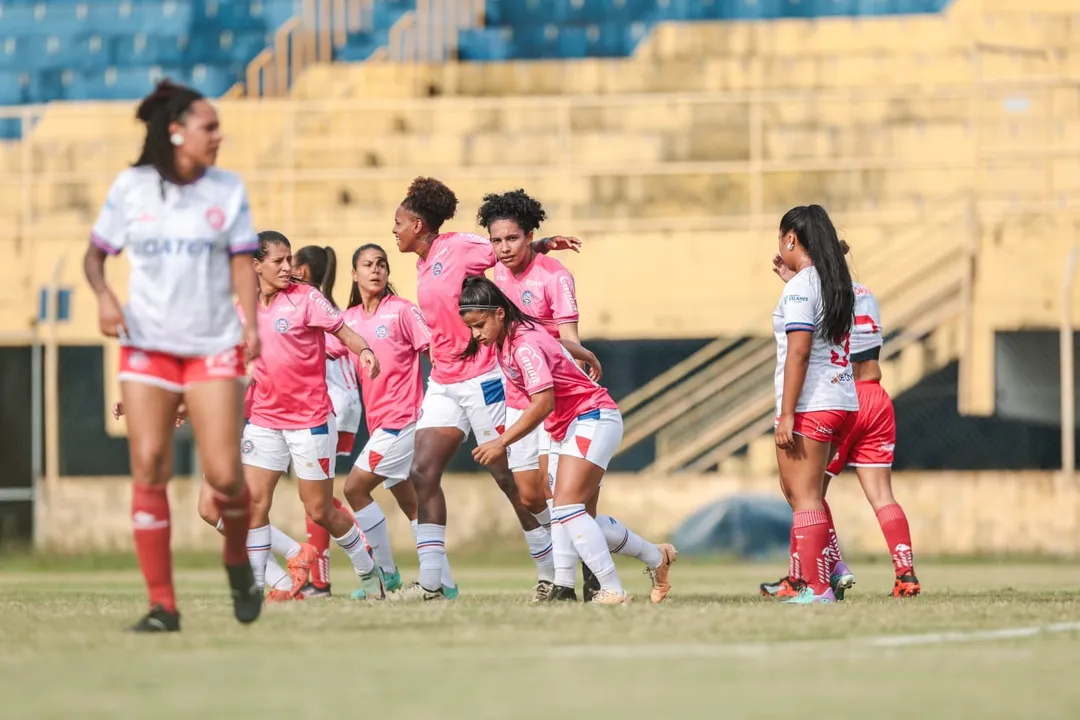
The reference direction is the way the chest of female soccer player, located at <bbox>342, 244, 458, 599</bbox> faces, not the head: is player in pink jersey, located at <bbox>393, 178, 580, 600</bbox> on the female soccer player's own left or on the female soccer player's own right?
on the female soccer player's own left

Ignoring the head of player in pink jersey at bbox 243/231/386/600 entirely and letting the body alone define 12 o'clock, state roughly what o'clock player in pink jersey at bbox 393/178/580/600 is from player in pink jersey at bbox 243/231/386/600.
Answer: player in pink jersey at bbox 393/178/580/600 is roughly at 8 o'clock from player in pink jersey at bbox 243/231/386/600.

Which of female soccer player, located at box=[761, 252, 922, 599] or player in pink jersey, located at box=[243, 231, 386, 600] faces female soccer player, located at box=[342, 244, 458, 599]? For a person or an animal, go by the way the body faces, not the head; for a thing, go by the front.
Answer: female soccer player, located at box=[761, 252, 922, 599]

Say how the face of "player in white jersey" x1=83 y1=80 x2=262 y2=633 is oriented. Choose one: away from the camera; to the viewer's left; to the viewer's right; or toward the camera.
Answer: to the viewer's right

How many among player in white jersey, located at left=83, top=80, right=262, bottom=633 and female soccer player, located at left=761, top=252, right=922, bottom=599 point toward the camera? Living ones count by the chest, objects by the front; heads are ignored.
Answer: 1

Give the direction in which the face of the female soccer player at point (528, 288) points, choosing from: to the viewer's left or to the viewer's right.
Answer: to the viewer's left

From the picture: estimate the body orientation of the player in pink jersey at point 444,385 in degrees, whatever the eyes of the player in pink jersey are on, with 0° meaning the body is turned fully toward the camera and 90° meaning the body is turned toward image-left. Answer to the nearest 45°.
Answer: approximately 45°

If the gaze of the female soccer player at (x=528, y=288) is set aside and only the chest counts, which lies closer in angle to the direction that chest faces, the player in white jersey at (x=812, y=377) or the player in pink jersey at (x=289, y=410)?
the player in pink jersey

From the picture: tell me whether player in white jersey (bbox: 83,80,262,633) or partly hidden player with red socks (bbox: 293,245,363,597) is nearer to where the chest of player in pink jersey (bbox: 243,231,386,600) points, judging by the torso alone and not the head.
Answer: the player in white jersey

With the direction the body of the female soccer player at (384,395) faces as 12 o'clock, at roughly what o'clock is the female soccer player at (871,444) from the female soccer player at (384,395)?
the female soccer player at (871,444) is roughly at 8 o'clock from the female soccer player at (384,395).

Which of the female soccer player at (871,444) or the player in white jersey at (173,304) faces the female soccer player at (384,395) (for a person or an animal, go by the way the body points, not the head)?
the female soccer player at (871,444)

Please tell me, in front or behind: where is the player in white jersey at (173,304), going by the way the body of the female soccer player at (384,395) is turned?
in front
